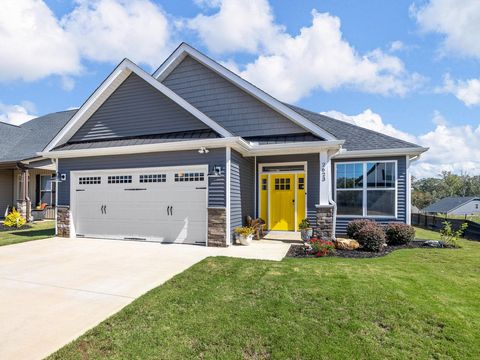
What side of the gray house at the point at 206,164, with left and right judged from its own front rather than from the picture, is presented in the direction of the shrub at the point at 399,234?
left

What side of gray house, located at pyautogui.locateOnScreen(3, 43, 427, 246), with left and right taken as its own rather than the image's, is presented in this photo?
front

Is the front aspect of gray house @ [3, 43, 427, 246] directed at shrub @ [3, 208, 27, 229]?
no

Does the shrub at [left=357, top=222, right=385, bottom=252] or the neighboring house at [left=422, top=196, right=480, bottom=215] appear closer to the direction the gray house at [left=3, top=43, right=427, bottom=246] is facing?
the shrub

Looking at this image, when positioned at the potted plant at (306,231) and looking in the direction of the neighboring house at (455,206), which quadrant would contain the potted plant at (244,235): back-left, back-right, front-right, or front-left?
back-left

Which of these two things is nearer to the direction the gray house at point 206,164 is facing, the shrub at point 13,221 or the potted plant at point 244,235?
the potted plant

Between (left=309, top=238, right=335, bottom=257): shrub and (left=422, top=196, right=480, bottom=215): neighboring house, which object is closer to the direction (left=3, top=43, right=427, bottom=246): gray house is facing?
the shrub

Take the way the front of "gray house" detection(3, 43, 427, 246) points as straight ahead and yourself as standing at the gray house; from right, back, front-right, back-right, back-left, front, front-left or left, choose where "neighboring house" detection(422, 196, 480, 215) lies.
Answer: back-left

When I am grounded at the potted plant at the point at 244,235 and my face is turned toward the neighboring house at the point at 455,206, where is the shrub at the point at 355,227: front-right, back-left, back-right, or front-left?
front-right

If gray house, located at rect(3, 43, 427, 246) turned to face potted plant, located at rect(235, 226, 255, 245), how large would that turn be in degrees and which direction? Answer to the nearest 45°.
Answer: approximately 45° to its left

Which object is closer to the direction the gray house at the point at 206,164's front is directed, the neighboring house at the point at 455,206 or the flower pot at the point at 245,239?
the flower pot
